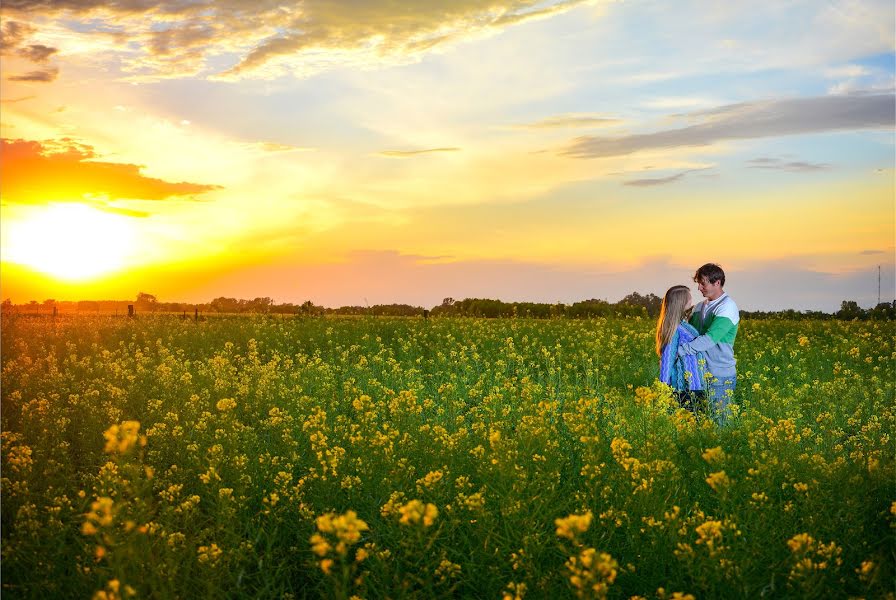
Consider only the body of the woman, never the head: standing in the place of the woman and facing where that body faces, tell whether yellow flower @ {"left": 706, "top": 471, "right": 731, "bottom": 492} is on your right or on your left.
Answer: on your right

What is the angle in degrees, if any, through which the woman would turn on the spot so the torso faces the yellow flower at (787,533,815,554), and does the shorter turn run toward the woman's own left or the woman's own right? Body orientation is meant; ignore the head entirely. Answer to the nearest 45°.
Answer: approximately 90° to the woman's own right

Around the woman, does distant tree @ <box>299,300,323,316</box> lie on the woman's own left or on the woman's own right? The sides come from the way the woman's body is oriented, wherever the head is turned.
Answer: on the woman's own left

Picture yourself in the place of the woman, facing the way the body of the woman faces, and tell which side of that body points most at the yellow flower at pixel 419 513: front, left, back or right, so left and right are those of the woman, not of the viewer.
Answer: right

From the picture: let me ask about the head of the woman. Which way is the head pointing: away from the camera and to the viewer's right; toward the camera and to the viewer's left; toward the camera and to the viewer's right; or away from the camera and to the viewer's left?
away from the camera and to the viewer's right

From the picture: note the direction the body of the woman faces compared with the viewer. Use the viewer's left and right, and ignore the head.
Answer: facing to the right of the viewer

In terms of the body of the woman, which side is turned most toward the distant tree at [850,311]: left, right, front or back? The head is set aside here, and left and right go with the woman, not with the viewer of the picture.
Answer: left

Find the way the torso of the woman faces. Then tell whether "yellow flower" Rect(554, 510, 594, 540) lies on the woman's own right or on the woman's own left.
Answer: on the woman's own right
